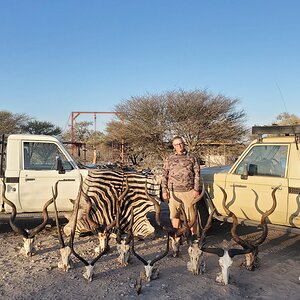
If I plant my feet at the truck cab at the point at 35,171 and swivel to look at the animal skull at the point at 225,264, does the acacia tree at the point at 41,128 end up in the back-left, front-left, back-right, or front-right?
back-left

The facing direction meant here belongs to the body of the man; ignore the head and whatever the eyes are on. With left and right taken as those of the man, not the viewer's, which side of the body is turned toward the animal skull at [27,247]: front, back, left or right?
right

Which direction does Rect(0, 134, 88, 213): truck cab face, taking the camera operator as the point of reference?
facing to the right of the viewer

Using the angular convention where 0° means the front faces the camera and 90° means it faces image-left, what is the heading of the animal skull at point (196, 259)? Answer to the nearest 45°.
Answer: approximately 0°

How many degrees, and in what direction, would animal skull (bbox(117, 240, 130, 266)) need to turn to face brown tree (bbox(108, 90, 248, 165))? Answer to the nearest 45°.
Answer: approximately 180°

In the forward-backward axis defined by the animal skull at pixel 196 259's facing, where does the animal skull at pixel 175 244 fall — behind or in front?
behind

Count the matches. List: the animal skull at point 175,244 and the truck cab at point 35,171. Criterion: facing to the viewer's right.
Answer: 1

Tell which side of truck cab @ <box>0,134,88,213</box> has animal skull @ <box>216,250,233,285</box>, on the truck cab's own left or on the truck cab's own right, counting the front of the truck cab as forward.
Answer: on the truck cab's own right

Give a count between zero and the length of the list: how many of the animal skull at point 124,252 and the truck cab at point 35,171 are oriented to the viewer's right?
1
